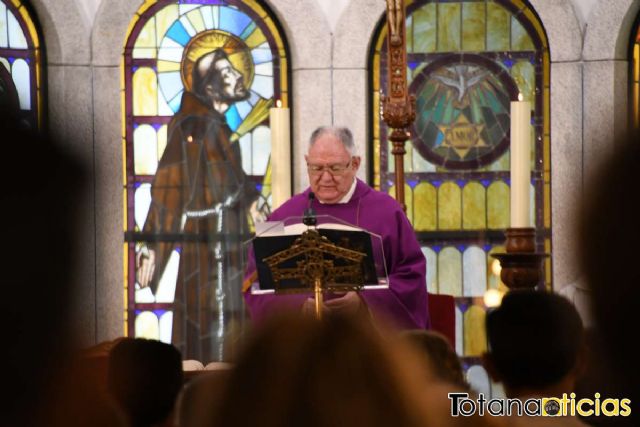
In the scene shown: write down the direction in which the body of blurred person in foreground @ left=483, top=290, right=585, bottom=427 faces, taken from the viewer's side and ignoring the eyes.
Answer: away from the camera

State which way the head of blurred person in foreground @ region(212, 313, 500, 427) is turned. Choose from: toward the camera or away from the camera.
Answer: away from the camera

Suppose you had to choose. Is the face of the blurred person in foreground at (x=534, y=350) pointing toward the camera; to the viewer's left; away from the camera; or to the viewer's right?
away from the camera

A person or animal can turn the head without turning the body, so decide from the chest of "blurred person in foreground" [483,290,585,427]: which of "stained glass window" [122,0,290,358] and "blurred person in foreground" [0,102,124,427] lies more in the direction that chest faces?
the stained glass window

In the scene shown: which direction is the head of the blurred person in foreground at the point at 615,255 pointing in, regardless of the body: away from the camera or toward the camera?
away from the camera

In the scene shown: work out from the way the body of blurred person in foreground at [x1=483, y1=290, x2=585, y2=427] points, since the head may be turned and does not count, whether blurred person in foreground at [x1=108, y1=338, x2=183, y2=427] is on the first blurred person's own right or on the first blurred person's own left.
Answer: on the first blurred person's own left

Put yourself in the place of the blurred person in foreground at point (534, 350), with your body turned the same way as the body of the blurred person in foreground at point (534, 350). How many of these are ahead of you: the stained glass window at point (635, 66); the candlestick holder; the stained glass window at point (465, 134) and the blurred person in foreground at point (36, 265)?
3

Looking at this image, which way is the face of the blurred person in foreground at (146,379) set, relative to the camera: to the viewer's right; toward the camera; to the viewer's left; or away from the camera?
away from the camera

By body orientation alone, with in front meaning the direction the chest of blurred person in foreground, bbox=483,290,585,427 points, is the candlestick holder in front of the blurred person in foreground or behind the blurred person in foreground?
in front

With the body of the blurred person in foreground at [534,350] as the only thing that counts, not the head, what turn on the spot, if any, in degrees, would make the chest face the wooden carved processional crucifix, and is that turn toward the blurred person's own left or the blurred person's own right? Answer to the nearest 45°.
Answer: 0° — they already face it

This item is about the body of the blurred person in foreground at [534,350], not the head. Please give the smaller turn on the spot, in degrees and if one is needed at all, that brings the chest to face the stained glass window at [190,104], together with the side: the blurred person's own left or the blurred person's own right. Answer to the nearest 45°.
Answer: approximately 45° to the blurred person's own left

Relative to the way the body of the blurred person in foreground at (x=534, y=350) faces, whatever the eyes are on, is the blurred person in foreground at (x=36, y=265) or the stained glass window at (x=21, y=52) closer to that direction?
the stained glass window
